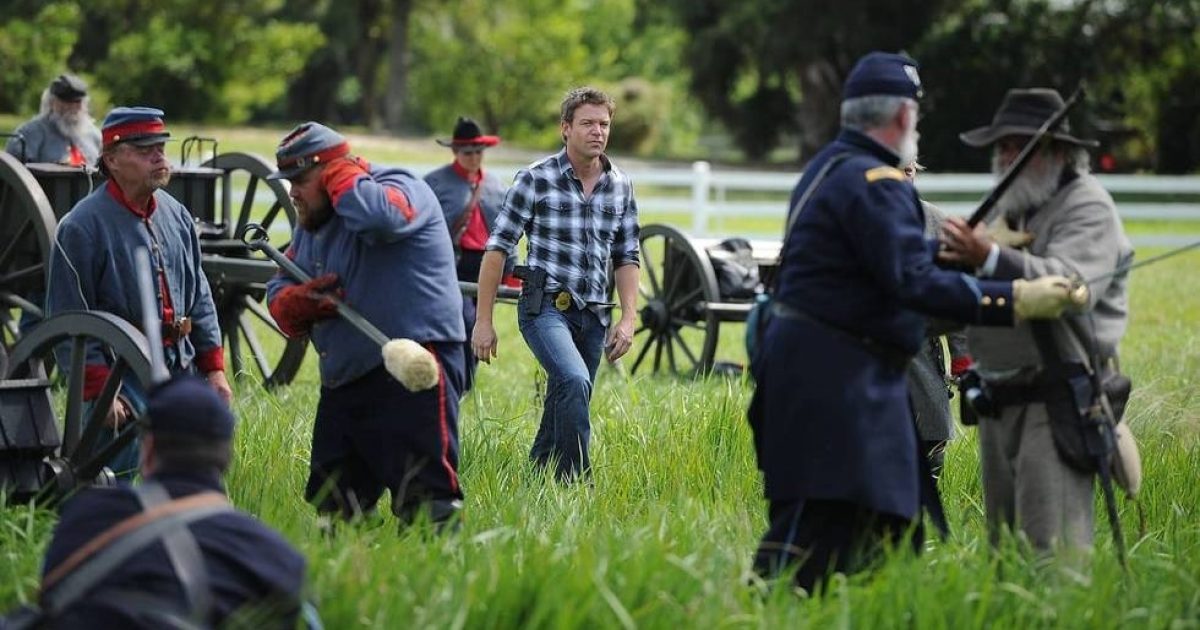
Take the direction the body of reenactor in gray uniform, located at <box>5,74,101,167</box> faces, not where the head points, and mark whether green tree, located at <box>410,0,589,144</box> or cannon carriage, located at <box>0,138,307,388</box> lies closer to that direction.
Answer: the cannon carriage

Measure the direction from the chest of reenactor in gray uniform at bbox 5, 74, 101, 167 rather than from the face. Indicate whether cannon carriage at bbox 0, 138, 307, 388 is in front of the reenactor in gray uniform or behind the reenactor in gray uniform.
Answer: in front

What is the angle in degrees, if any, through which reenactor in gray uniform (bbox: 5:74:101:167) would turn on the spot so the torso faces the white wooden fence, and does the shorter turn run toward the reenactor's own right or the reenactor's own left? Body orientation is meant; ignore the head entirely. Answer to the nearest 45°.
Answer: approximately 90° to the reenactor's own left

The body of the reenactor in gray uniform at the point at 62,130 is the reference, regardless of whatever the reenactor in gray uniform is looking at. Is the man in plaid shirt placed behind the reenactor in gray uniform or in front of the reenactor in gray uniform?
in front

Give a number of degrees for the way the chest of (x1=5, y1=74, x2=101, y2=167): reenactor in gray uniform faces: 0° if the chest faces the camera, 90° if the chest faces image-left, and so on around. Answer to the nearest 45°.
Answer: approximately 315°

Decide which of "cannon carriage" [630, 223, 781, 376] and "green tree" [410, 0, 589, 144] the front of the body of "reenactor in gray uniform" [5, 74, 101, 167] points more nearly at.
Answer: the cannon carriage

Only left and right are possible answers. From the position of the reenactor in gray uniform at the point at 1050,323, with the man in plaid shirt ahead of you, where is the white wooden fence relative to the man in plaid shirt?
right
